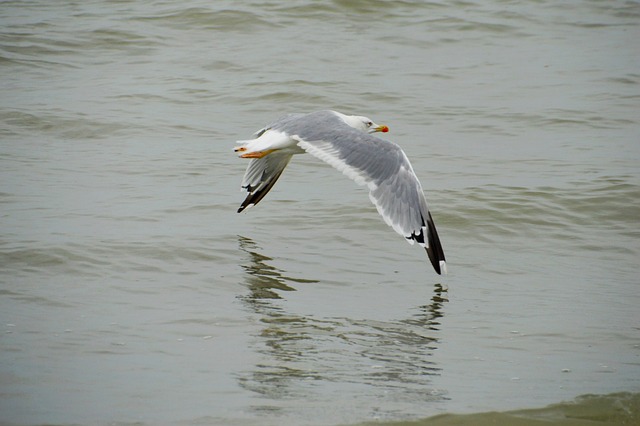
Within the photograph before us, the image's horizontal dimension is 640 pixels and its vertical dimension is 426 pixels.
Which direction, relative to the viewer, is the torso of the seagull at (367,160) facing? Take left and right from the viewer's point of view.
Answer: facing away from the viewer and to the right of the viewer
